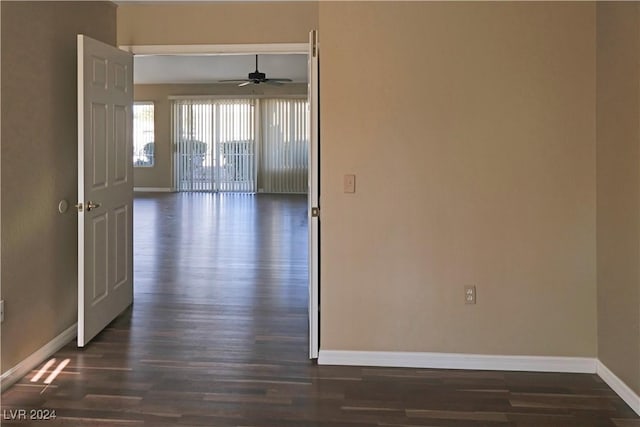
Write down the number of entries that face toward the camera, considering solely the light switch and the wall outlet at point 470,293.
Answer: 2

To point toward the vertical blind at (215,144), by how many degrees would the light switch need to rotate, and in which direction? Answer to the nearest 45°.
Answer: approximately 180°

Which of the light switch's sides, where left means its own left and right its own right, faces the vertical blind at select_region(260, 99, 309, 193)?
back

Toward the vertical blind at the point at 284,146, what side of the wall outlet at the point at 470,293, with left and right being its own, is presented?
back

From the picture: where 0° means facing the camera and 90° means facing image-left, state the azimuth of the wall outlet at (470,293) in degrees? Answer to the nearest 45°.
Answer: approximately 0°
